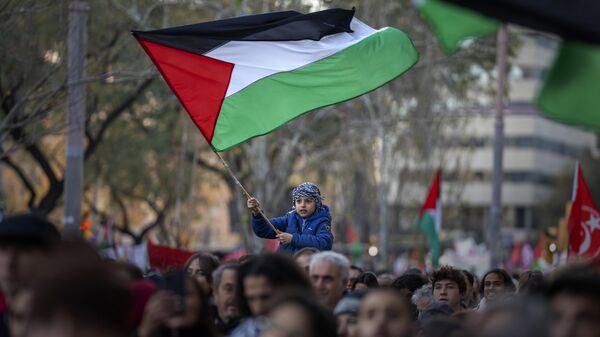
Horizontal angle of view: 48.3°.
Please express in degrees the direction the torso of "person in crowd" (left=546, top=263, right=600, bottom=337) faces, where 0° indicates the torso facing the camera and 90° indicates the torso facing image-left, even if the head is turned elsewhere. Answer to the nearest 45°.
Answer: approximately 45°

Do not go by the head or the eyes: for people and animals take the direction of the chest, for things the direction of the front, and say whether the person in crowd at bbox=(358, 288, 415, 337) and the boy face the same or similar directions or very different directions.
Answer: same or similar directions

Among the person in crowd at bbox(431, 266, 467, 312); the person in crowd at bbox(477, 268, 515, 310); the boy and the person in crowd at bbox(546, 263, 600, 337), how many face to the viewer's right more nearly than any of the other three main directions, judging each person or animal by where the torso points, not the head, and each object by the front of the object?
0

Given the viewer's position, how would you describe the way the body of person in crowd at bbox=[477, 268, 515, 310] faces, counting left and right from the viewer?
facing the viewer and to the left of the viewer

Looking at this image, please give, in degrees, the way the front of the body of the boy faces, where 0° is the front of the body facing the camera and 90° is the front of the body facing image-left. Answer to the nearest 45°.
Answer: approximately 45°

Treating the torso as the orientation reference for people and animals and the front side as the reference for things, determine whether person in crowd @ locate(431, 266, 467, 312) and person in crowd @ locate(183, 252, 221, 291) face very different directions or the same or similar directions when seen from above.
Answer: same or similar directions

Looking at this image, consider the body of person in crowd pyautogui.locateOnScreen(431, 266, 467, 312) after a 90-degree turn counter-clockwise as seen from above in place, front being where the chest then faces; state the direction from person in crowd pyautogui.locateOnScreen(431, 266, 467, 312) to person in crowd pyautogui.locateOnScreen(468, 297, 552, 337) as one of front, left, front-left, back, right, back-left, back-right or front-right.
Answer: front-right

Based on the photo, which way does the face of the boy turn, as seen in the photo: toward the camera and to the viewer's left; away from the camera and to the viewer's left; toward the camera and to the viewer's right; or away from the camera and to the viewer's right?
toward the camera and to the viewer's left
